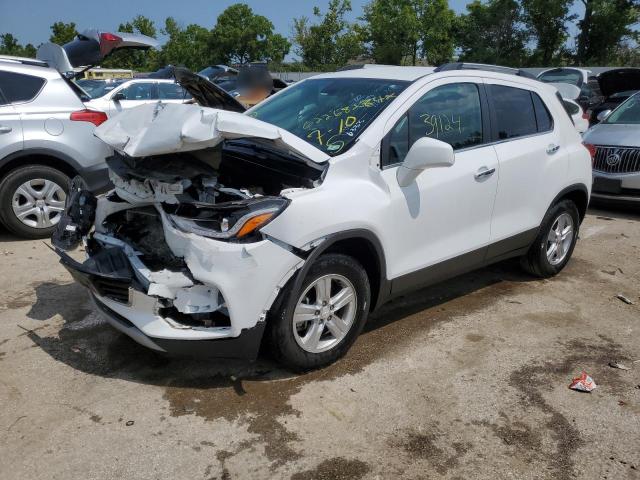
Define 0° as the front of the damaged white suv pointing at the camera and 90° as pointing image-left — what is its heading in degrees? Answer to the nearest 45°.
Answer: approximately 45°

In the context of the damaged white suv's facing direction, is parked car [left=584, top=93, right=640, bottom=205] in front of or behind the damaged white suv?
behind

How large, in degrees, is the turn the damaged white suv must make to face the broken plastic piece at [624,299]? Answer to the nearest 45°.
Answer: approximately 180°

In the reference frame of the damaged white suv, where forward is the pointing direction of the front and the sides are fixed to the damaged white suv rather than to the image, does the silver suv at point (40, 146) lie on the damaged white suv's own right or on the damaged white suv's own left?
on the damaged white suv's own right

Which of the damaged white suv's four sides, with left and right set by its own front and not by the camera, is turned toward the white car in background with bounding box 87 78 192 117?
right

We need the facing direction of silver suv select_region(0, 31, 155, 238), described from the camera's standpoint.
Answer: facing to the left of the viewer

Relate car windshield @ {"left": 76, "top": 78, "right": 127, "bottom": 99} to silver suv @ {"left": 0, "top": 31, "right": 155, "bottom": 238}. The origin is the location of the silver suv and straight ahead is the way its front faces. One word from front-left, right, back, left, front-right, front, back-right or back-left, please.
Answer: right

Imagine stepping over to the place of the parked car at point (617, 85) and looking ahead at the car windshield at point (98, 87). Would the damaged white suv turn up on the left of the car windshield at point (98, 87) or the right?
left

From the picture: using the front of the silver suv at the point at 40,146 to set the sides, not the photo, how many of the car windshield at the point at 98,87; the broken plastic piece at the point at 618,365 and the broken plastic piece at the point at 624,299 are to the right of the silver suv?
1

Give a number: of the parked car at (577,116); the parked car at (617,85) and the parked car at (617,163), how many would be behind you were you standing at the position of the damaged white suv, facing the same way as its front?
3

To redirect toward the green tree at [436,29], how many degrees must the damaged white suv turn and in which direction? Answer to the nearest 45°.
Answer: approximately 135° to its right
